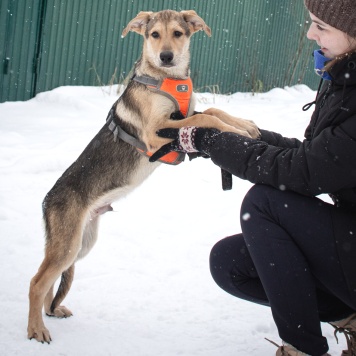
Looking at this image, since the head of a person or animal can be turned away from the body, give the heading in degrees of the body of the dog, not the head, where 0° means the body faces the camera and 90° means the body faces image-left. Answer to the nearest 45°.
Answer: approximately 270°
